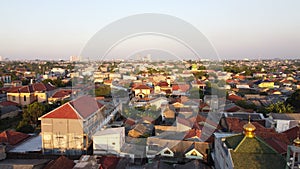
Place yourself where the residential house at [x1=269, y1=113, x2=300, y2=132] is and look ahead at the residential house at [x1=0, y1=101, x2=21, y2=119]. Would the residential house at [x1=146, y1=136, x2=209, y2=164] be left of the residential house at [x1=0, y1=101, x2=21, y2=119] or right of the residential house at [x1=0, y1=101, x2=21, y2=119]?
left

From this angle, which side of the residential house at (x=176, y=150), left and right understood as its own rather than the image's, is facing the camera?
front

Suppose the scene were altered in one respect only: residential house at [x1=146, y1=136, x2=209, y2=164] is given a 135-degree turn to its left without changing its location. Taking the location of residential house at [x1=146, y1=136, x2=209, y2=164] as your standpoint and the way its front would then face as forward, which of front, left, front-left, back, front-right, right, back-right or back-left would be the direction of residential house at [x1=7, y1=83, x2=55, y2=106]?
left

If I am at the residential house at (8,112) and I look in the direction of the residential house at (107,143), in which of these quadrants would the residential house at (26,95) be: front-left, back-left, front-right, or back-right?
back-left

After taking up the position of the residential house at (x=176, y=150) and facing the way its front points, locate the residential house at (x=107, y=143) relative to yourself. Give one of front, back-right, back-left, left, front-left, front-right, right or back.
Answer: right

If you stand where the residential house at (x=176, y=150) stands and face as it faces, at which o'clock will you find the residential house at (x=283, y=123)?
the residential house at (x=283, y=123) is roughly at 8 o'clock from the residential house at (x=176, y=150).

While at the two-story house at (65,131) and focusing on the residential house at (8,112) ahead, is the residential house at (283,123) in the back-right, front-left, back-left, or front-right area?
back-right

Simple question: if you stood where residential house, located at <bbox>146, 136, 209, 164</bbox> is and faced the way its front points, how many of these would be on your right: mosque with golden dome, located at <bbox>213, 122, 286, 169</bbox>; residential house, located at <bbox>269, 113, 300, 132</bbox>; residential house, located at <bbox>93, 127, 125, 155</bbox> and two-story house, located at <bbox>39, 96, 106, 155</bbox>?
2

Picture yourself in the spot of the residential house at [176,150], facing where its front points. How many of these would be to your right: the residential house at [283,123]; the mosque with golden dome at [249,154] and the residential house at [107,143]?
1

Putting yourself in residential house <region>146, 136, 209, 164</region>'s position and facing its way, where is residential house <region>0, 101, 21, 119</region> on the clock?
residential house <region>0, 101, 21, 119</region> is roughly at 4 o'clock from residential house <region>146, 136, 209, 164</region>.

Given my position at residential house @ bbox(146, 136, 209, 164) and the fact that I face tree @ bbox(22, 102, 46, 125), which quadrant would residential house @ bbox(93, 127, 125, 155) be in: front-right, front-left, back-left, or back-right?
front-left

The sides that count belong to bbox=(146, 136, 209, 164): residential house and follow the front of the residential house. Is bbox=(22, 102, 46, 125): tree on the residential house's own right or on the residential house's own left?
on the residential house's own right

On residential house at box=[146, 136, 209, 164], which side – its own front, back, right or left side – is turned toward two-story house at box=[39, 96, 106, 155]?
right

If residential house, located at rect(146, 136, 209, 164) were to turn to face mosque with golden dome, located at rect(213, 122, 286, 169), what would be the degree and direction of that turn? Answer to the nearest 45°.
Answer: approximately 45° to its left
